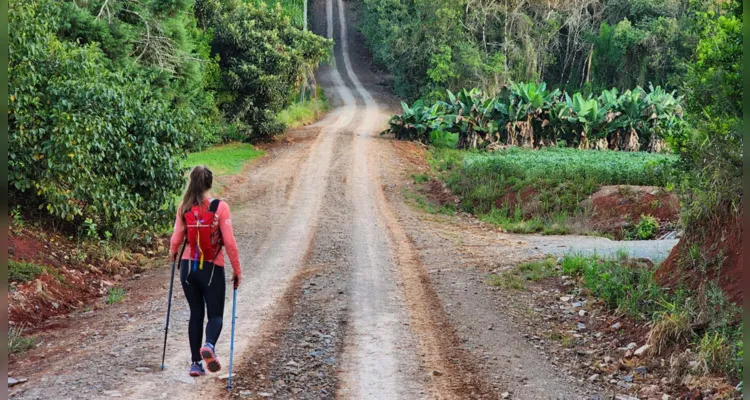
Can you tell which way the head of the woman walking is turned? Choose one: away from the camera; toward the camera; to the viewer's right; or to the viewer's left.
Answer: away from the camera

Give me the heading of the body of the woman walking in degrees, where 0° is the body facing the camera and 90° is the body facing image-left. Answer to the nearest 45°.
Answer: approximately 180°

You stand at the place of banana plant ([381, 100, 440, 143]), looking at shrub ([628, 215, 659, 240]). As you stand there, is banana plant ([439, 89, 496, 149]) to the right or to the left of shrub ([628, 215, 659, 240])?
left

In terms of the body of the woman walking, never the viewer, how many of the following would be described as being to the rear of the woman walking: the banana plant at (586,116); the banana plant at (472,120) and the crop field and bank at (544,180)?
0

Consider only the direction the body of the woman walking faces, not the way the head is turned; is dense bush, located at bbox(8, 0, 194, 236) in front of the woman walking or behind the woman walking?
in front

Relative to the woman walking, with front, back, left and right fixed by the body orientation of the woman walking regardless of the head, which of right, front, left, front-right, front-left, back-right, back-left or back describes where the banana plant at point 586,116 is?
front-right

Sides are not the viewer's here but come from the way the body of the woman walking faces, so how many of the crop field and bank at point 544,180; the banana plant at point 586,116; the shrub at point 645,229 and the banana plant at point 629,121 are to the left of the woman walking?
0

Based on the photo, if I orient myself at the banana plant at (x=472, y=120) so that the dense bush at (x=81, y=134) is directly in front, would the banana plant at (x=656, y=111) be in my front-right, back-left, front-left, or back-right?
back-left

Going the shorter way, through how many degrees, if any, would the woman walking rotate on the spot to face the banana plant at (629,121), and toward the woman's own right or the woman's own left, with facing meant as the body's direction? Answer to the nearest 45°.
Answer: approximately 45° to the woman's own right

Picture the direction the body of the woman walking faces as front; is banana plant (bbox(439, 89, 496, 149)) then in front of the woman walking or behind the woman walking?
in front

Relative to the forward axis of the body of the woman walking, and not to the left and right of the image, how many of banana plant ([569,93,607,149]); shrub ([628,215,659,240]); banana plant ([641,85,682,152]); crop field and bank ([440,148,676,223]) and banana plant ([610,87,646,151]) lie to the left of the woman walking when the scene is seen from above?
0

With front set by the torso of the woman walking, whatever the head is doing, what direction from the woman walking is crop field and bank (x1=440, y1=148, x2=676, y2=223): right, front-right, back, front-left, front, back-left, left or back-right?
front-right

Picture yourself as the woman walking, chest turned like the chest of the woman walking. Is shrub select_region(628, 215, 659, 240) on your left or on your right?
on your right
